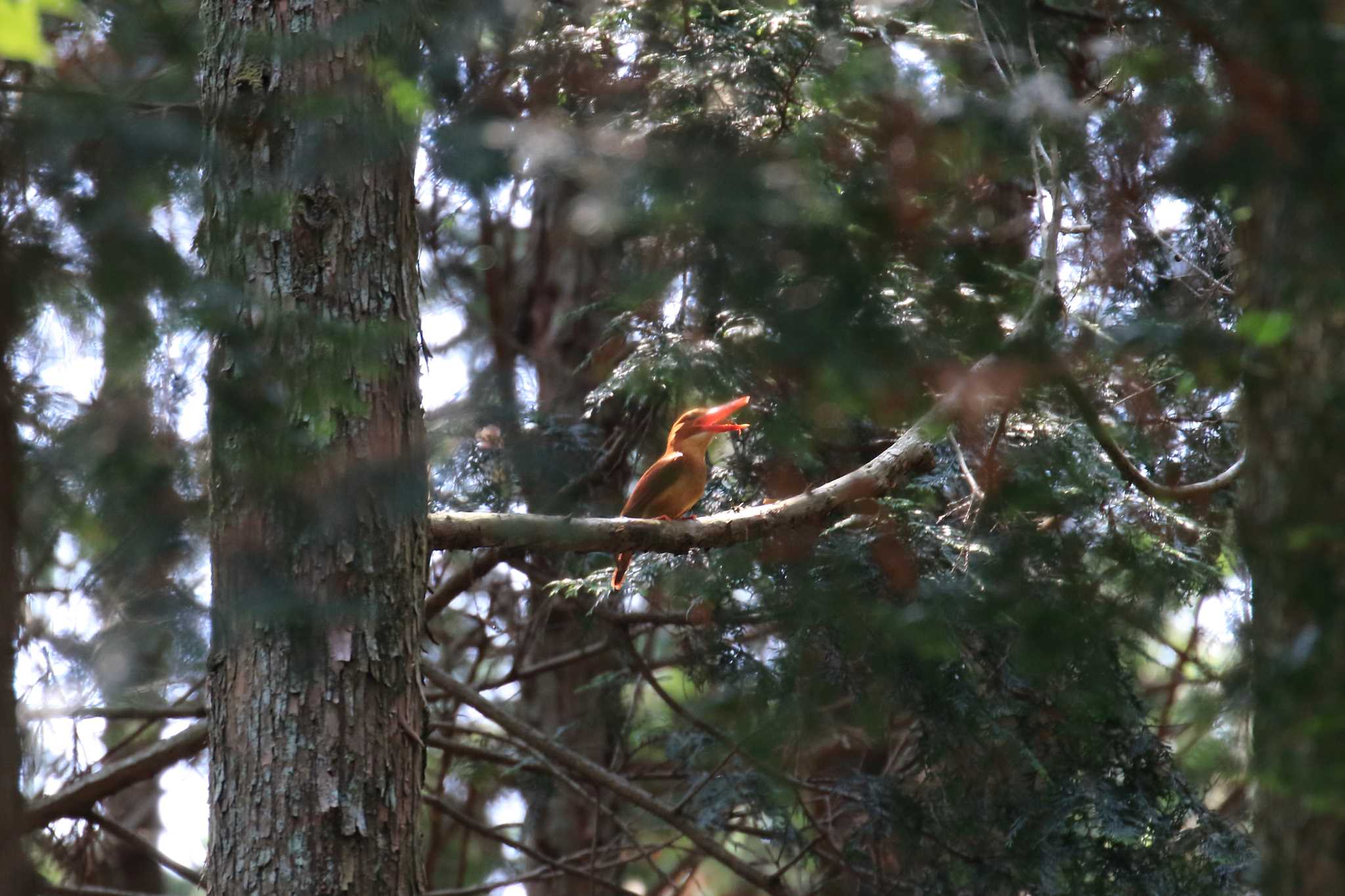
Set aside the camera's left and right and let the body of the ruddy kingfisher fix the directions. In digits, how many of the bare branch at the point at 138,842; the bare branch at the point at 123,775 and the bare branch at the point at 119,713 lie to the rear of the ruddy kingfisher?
3

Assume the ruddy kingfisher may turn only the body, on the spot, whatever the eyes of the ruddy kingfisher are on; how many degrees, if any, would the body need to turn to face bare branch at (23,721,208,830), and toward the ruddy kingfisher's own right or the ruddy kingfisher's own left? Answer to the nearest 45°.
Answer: approximately 180°

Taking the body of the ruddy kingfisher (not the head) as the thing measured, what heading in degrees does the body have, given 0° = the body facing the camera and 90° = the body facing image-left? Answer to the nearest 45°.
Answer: approximately 270°

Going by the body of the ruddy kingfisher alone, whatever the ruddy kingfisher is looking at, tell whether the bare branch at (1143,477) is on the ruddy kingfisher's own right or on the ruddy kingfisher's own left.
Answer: on the ruddy kingfisher's own left

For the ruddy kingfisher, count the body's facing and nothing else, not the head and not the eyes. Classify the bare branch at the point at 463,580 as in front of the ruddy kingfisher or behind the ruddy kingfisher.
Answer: behind

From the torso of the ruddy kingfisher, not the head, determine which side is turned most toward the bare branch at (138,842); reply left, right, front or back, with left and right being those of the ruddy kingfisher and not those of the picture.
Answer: back

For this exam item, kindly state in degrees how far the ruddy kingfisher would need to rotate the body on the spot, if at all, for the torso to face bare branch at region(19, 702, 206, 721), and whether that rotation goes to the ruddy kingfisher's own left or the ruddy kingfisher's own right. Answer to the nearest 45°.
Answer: approximately 180°

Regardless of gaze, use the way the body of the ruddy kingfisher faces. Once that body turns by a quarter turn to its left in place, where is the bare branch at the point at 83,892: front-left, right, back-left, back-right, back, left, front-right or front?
left
